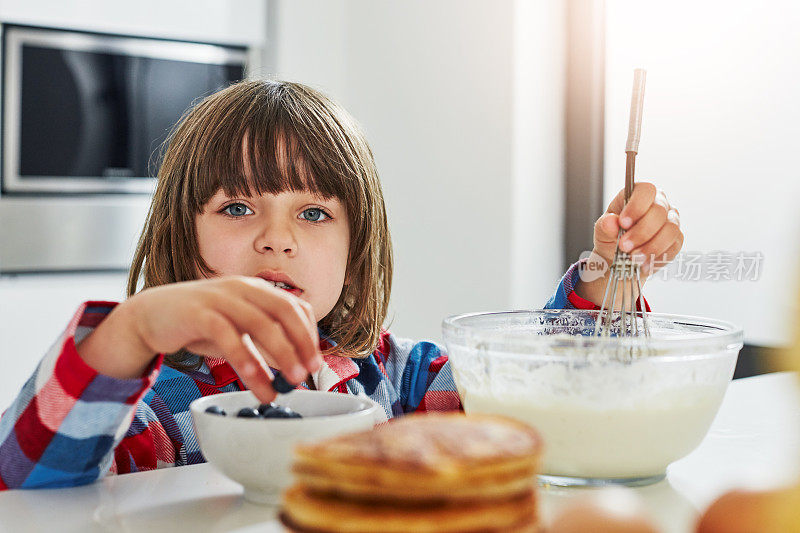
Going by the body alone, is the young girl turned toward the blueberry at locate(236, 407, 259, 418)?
yes

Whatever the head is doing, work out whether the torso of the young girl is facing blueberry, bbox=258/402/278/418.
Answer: yes

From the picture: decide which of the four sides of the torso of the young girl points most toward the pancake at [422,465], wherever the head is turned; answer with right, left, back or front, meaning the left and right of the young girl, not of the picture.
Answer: front

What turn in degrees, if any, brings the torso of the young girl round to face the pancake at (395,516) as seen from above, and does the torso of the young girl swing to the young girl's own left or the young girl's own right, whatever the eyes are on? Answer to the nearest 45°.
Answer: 0° — they already face it

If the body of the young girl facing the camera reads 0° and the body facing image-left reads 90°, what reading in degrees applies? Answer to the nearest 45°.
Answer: approximately 0°

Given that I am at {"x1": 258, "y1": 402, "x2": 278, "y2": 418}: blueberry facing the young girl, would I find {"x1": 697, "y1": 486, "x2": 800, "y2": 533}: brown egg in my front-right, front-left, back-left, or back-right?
back-right

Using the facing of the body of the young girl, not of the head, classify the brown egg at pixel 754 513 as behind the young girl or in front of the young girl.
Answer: in front

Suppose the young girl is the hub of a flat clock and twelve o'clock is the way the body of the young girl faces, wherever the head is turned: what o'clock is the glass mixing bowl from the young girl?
The glass mixing bowl is roughly at 11 o'clock from the young girl.

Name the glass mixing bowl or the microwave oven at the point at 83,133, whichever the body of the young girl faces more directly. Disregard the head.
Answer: the glass mixing bowl

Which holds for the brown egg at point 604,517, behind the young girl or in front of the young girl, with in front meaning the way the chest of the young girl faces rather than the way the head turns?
in front
